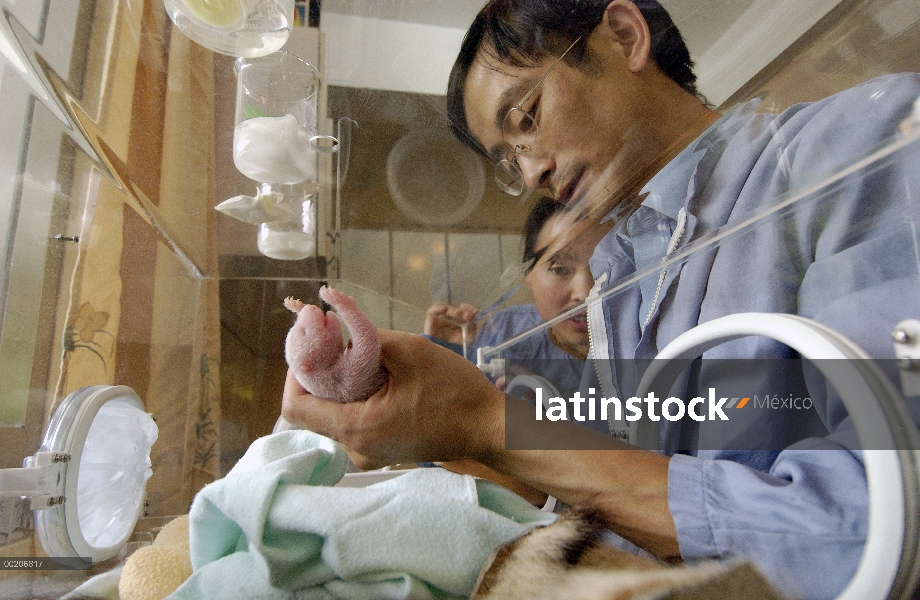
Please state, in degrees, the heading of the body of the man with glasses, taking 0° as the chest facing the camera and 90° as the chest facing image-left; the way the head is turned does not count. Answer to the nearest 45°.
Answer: approximately 45°

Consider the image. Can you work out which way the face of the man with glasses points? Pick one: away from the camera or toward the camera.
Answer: toward the camera
